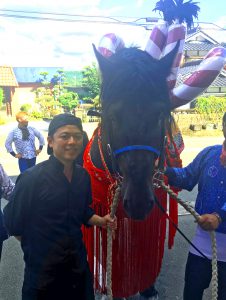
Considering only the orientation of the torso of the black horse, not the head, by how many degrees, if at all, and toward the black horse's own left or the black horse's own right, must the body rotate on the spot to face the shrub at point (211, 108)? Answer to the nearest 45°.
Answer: approximately 180°

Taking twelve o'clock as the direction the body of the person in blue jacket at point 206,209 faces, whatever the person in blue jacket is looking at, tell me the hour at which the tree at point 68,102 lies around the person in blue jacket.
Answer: The tree is roughly at 5 o'clock from the person in blue jacket.

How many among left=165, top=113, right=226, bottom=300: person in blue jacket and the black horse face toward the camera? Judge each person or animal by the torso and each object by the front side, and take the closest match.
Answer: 2

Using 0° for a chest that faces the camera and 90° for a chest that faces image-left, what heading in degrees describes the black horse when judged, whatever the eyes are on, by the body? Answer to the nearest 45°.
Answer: approximately 0°

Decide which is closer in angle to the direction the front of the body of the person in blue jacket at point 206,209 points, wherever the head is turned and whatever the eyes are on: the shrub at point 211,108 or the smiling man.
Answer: the smiling man

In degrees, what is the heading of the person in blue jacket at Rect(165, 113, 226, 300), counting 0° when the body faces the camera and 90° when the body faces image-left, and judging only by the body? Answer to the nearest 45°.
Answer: approximately 0°

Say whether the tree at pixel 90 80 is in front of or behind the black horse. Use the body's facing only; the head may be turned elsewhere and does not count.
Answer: behind
